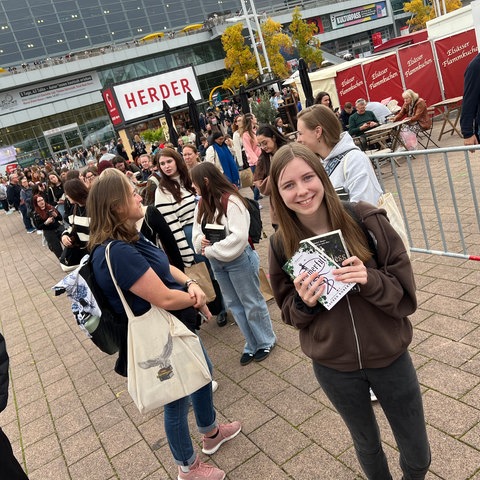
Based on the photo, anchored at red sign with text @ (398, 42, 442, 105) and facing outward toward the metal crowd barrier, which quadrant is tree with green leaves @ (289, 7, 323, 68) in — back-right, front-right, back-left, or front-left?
back-right

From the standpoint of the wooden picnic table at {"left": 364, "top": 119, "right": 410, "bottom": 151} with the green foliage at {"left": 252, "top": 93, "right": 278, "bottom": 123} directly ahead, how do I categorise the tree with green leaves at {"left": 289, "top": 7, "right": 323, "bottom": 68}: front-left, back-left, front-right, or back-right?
front-right

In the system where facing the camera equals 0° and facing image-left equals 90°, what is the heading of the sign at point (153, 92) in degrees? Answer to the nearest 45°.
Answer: approximately 0°

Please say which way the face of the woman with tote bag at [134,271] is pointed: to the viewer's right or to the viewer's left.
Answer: to the viewer's right

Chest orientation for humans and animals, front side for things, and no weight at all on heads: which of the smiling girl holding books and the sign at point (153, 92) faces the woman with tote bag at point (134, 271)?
the sign

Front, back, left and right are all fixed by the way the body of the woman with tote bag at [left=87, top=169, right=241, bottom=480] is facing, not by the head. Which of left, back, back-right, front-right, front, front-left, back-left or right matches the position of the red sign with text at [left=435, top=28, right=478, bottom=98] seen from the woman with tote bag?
front-left

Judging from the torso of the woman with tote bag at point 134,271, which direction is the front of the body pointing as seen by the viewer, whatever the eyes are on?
to the viewer's right

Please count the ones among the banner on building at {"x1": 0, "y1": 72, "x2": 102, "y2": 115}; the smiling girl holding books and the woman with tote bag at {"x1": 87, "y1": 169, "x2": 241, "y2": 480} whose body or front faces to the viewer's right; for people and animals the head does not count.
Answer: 1

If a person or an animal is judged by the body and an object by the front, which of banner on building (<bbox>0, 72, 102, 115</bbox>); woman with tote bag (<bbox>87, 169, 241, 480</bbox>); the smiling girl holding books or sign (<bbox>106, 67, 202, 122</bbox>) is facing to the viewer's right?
the woman with tote bag

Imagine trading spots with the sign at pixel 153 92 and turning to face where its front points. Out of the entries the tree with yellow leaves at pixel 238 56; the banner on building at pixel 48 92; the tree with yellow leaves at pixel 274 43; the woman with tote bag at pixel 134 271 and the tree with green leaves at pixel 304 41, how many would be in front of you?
1

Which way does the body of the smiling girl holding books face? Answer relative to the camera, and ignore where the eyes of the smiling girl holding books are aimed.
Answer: toward the camera

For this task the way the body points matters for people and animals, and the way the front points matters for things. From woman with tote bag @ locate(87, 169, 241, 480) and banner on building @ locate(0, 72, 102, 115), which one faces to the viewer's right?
the woman with tote bag

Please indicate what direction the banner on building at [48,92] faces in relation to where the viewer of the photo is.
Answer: facing the viewer

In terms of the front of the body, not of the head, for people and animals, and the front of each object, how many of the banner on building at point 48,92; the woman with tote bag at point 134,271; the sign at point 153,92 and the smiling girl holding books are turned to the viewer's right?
1

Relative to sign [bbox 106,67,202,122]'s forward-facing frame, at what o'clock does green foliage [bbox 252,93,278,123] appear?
The green foliage is roughly at 10 o'clock from the sign.

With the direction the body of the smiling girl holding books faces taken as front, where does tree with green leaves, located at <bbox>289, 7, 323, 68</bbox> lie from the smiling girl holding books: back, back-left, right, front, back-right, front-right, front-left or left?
back

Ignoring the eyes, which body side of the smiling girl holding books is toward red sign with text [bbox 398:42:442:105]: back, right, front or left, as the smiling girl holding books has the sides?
back

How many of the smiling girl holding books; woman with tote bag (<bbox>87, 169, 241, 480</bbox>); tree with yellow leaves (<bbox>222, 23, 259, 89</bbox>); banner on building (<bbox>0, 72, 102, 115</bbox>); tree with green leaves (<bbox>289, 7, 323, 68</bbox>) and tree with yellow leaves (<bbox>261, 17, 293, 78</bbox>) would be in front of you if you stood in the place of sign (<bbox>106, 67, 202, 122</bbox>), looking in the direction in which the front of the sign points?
2
